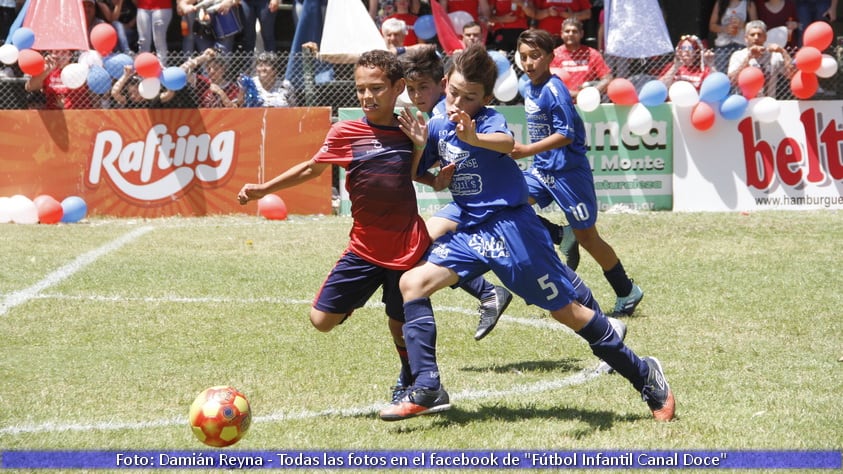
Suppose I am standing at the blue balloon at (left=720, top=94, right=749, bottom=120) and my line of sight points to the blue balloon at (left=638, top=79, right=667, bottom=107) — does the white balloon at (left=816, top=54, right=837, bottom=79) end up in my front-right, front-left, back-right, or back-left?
back-right

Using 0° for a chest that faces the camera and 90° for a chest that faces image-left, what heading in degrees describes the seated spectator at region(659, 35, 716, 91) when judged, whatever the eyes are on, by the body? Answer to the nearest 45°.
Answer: approximately 0°

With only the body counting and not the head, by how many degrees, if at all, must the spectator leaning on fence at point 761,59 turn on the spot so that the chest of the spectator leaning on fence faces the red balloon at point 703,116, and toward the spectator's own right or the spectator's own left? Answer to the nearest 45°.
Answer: approximately 45° to the spectator's own right

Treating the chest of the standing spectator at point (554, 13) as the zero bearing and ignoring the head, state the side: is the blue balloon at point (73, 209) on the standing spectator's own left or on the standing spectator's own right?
on the standing spectator's own right

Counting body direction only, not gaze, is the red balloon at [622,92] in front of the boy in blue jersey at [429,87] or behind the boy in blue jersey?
behind

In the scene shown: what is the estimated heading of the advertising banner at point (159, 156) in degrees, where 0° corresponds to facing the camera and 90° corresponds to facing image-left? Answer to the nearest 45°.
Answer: approximately 0°
